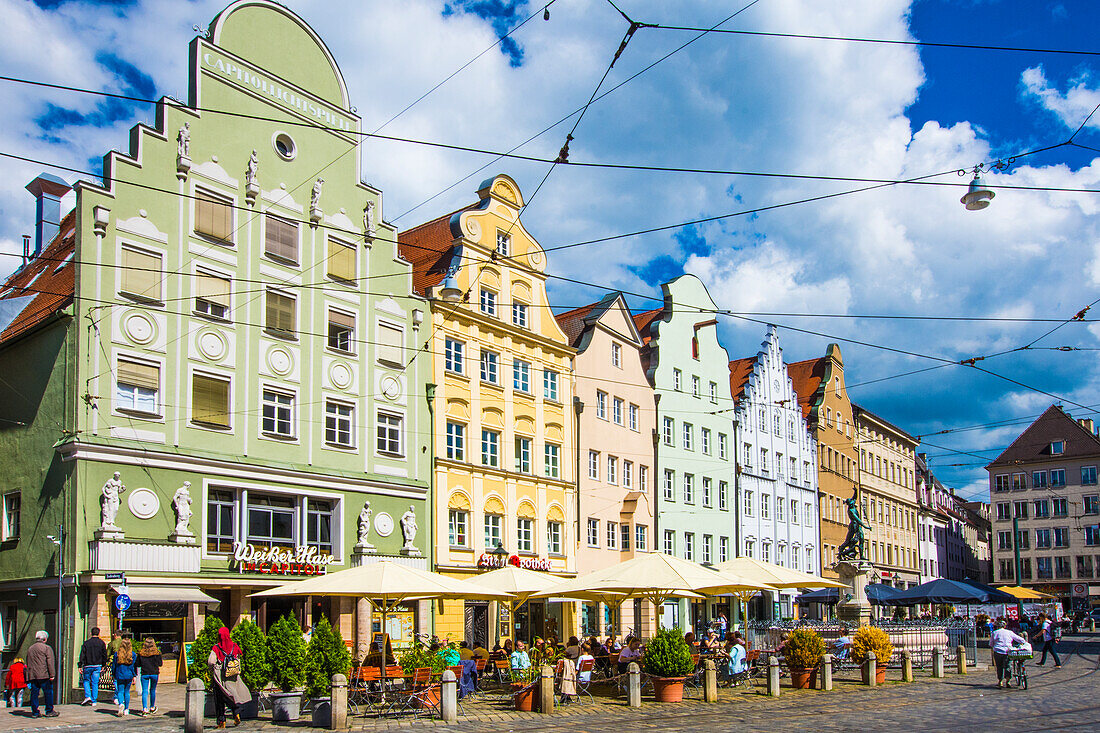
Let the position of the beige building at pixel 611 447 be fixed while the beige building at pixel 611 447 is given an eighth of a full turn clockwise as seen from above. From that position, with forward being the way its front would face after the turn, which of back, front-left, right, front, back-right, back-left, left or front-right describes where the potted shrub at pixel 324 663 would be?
front

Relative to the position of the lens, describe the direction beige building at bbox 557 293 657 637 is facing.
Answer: facing the viewer and to the right of the viewer

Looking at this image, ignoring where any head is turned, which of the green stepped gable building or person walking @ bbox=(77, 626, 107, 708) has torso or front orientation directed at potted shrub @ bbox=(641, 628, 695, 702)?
the green stepped gable building

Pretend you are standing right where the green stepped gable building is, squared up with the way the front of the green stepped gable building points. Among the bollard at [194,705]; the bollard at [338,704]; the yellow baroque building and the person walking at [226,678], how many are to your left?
1

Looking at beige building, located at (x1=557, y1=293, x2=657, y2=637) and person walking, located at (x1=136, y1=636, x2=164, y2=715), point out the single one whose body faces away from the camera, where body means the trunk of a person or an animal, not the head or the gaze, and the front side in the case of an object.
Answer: the person walking

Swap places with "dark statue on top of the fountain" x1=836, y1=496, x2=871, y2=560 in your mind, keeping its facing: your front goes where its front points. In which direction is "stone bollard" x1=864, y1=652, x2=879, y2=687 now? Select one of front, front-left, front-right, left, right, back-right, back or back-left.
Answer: front-right

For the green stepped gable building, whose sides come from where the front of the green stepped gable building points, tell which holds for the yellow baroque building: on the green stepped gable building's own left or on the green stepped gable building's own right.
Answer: on the green stepped gable building's own left

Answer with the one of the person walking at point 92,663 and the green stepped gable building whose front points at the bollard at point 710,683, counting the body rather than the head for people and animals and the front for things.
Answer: the green stepped gable building

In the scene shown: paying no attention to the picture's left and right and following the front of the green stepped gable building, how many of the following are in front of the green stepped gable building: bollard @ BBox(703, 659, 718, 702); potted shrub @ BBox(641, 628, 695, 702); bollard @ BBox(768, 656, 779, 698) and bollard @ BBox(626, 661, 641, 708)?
4

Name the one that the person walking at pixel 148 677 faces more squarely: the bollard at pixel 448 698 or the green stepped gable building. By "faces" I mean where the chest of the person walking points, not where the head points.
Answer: the green stepped gable building

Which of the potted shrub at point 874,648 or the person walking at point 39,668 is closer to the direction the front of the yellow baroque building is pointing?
the potted shrub
